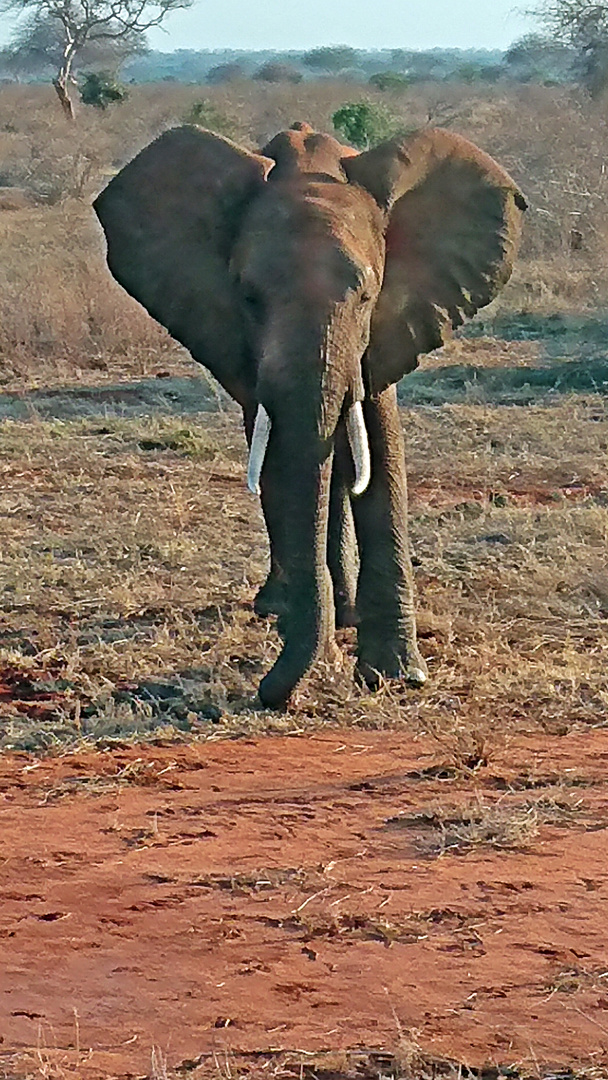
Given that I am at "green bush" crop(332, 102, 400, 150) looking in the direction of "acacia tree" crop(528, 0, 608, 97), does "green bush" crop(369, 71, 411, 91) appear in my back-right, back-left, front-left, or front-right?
front-left

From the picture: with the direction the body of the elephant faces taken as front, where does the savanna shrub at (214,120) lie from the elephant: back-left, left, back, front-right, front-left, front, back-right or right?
back

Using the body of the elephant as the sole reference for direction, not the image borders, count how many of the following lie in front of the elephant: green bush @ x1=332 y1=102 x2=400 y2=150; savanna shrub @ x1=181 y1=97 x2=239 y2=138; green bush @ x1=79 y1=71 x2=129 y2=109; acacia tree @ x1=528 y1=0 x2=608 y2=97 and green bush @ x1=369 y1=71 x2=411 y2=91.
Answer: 0

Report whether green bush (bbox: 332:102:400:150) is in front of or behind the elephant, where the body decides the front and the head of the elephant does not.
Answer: behind

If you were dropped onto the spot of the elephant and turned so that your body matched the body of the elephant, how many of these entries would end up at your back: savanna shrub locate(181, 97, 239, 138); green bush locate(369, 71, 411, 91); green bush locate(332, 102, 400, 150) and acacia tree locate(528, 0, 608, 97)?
4

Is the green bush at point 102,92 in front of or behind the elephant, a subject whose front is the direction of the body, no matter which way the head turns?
behind

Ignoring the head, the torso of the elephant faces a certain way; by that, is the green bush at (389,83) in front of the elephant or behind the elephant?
behind

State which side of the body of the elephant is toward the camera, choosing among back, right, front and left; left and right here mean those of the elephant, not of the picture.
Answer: front

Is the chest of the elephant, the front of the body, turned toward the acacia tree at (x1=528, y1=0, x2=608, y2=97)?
no
